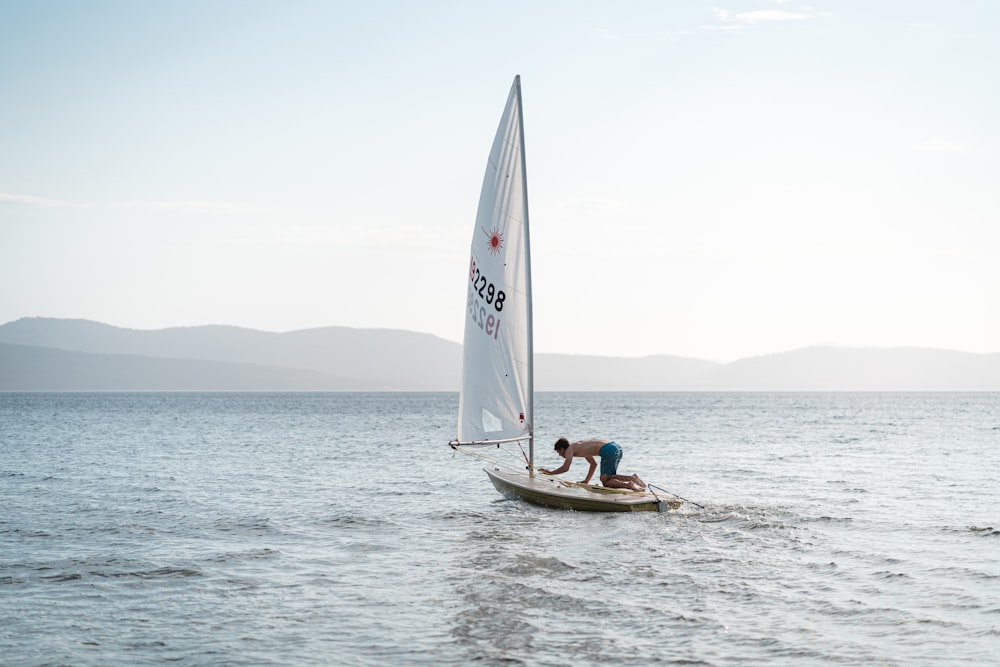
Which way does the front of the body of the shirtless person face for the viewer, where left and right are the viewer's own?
facing to the left of the viewer

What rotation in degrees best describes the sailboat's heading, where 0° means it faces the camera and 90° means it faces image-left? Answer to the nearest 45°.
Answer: approximately 135°
